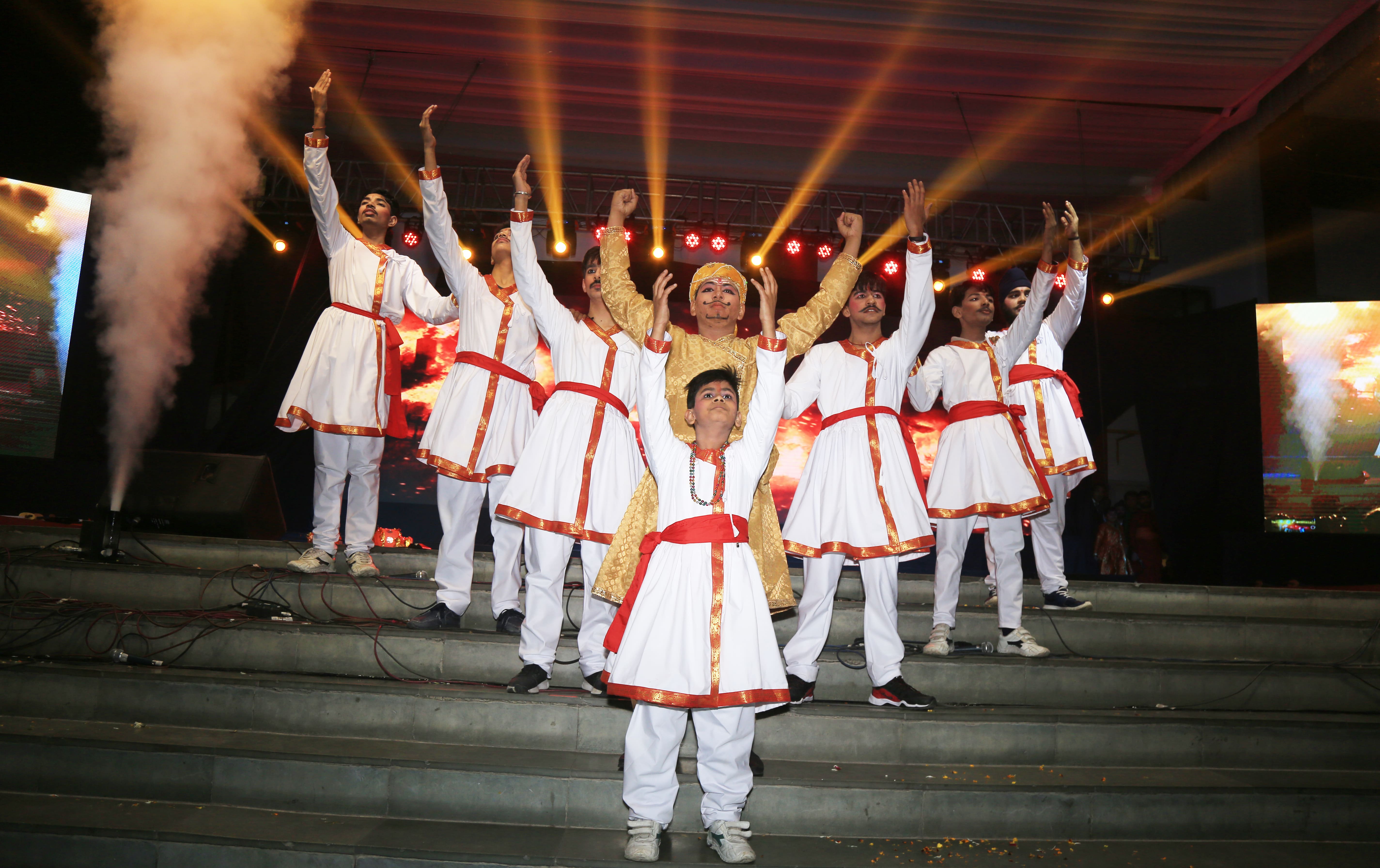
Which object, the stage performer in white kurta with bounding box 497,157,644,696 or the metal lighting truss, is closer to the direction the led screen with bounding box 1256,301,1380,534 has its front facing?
the stage performer in white kurta

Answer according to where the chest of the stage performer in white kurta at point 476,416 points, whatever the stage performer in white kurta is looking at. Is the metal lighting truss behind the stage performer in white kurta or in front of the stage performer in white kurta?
behind

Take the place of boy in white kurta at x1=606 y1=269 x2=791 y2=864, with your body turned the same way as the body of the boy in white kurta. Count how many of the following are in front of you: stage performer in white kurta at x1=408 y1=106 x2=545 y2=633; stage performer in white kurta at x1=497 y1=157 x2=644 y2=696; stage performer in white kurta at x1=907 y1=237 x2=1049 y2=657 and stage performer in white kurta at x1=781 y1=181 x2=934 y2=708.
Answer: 0

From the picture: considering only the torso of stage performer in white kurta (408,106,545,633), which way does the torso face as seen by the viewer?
toward the camera

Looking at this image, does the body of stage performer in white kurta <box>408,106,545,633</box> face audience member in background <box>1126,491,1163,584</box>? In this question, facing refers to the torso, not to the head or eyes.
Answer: no

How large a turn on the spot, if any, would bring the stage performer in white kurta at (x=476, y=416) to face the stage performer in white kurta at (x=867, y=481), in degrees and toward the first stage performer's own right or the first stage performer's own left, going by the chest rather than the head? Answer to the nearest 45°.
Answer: approximately 45° to the first stage performer's own left

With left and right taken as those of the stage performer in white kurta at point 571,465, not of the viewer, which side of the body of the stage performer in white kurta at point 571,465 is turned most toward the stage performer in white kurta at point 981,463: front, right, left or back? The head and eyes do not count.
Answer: left

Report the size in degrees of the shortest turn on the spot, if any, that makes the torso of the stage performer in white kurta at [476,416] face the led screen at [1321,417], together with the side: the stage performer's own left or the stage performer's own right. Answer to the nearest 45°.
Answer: approximately 90° to the stage performer's own left

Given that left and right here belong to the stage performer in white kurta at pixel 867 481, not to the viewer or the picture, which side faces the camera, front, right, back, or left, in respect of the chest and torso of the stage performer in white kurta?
front

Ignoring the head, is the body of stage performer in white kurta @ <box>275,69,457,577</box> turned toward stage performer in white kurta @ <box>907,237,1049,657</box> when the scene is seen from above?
no

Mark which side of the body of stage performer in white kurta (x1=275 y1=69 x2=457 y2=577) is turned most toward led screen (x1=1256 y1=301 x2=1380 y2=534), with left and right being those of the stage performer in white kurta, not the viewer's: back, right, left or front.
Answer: left

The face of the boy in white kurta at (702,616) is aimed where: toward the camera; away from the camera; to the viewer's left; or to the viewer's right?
toward the camera

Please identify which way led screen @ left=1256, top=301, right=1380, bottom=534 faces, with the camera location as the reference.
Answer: facing the viewer

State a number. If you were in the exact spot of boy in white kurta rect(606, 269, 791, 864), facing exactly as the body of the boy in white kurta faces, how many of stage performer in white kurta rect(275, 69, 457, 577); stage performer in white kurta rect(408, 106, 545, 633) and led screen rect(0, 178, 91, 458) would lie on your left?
0

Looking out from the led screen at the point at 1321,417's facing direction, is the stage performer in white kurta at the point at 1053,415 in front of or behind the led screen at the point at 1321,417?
in front

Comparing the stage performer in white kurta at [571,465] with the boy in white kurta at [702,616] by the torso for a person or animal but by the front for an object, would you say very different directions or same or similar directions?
same or similar directions

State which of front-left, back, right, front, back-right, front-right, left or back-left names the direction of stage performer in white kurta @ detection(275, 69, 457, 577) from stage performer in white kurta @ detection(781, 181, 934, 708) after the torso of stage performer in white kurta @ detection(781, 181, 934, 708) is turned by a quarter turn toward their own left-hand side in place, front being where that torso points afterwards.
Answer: back

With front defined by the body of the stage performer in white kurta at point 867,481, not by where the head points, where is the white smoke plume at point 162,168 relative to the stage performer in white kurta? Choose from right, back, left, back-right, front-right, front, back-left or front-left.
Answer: right

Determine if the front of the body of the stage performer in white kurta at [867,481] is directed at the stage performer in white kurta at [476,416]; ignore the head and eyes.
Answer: no
